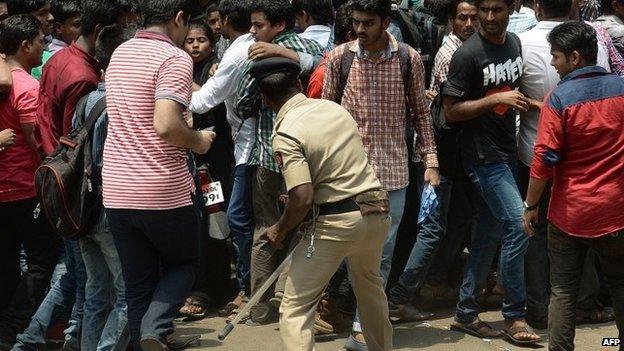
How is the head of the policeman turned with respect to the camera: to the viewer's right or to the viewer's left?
to the viewer's left

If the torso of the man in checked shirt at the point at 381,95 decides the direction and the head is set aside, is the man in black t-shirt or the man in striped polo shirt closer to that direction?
the man in striped polo shirt

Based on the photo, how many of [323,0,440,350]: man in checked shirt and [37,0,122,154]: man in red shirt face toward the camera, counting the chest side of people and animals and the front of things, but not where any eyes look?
1

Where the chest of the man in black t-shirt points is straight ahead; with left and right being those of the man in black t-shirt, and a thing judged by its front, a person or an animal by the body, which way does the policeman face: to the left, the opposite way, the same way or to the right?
the opposite way

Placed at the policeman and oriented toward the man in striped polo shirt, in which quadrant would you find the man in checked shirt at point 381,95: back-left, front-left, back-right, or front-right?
back-right

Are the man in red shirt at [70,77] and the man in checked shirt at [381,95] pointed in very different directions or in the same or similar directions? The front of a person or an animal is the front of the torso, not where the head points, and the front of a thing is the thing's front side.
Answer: very different directions

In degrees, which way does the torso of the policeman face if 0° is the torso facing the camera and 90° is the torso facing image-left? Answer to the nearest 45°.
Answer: approximately 135°

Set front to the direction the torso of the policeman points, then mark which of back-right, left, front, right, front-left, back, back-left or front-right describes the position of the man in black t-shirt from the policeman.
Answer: right

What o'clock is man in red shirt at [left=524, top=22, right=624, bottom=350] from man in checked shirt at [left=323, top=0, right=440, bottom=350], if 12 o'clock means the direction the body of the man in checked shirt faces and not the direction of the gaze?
The man in red shirt is roughly at 10 o'clock from the man in checked shirt.

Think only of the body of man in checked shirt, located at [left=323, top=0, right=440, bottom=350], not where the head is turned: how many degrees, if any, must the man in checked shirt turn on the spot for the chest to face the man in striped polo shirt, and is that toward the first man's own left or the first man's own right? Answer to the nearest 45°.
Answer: approximately 45° to the first man's own right
